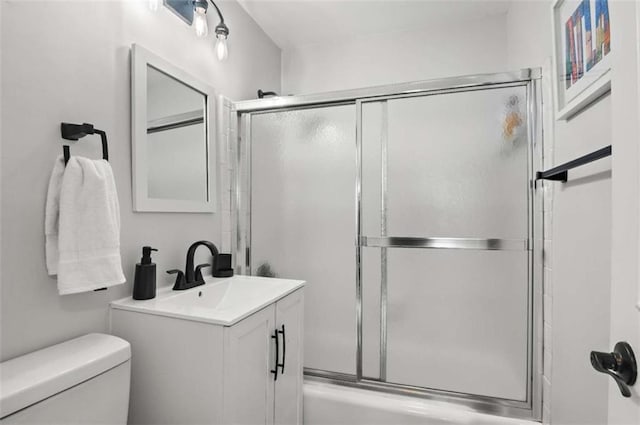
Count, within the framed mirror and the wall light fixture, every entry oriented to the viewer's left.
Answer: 0

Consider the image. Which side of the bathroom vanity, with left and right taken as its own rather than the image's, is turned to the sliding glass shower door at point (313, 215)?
left

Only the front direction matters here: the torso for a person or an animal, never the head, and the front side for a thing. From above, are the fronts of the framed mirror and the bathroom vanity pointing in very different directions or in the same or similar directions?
same or similar directions

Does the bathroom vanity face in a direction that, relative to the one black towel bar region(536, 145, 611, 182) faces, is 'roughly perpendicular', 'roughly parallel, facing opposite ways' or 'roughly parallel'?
roughly parallel, facing opposite ways

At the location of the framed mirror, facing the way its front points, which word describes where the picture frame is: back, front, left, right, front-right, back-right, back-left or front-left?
front

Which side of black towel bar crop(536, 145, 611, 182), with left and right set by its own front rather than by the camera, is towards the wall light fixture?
front

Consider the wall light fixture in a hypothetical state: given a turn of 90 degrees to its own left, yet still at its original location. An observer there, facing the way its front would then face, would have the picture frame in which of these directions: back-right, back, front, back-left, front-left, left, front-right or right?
right

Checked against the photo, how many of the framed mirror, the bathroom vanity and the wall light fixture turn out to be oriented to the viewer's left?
0

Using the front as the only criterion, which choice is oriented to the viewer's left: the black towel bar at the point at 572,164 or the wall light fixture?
the black towel bar

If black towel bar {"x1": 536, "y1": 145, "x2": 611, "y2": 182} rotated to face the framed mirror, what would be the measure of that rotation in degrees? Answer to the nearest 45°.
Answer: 0° — it already faces it

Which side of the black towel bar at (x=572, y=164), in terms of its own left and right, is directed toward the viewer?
left

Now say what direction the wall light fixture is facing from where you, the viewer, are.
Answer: facing the viewer and to the right of the viewer

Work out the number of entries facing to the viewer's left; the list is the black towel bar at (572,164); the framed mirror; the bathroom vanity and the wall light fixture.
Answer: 1
